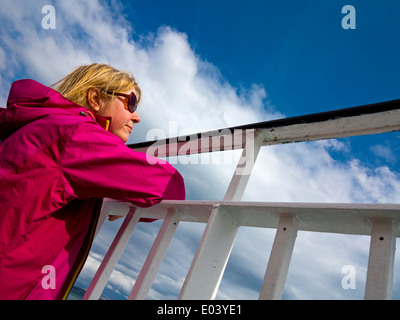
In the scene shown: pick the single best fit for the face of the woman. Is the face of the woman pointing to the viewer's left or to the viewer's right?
to the viewer's right

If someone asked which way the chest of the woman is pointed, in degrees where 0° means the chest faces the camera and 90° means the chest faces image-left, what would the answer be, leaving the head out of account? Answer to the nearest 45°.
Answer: approximately 270°
